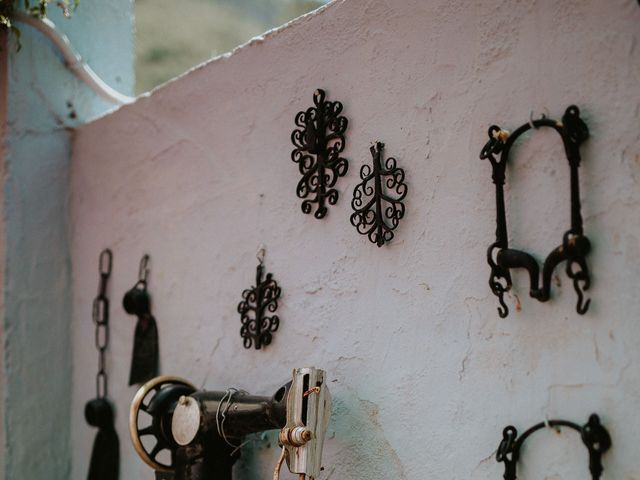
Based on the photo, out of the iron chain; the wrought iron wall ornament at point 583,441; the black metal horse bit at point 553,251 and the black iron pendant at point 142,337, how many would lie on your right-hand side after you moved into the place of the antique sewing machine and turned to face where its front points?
2

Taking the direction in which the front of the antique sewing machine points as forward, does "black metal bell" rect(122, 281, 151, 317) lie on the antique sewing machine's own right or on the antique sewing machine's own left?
on the antique sewing machine's own left

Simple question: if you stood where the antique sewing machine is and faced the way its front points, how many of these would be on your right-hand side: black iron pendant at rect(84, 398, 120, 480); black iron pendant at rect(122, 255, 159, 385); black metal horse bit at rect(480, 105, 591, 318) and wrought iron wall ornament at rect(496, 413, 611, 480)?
2

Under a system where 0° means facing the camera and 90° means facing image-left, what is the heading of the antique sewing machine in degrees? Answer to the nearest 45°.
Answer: approximately 225°

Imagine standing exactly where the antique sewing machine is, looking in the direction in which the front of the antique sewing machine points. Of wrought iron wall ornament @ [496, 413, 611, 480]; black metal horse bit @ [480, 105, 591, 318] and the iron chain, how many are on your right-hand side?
2

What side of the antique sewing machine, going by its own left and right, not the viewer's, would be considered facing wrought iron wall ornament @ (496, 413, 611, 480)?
right

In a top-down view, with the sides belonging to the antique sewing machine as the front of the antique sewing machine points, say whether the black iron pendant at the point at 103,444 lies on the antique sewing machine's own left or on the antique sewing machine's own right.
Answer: on the antique sewing machine's own left

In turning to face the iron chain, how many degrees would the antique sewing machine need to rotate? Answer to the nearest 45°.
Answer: approximately 90° to its left

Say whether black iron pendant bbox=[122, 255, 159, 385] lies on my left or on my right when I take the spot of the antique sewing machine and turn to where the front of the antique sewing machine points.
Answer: on my left

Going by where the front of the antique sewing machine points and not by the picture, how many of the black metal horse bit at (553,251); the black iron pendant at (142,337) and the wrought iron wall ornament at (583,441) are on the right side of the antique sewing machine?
2

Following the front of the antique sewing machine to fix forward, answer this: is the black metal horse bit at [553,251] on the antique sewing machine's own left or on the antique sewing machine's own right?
on the antique sewing machine's own right
